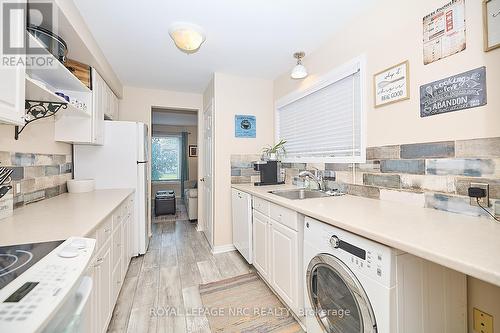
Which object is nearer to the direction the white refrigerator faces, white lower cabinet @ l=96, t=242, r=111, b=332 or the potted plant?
the potted plant

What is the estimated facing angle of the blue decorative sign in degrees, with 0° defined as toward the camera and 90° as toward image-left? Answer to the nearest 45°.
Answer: approximately 0°

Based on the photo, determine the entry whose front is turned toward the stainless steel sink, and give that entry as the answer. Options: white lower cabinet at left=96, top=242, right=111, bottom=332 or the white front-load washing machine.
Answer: the white lower cabinet

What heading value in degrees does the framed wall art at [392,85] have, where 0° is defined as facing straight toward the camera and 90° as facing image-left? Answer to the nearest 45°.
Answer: approximately 45°

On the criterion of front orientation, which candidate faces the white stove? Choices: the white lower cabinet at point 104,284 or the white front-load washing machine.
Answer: the white front-load washing machine

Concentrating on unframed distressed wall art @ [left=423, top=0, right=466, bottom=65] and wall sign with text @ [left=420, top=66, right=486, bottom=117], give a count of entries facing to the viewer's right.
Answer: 0

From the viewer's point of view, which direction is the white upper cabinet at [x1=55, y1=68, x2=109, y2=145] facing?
to the viewer's right

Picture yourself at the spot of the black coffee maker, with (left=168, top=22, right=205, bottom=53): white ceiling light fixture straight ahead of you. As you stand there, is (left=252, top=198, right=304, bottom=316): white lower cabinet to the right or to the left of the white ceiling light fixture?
left

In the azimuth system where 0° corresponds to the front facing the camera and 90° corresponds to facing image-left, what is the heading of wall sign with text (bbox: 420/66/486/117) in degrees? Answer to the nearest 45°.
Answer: approximately 45°

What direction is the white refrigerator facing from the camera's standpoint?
to the viewer's right

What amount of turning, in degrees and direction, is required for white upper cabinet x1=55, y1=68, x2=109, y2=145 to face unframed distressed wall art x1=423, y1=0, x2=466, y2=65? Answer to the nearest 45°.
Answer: approximately 45° to its right

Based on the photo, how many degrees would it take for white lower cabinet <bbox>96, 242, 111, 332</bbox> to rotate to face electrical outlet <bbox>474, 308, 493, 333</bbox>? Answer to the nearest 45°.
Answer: approximately 45° to its right

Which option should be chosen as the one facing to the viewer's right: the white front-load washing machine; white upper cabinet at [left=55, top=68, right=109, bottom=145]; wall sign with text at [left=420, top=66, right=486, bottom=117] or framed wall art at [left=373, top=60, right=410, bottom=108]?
the white upper cabinet

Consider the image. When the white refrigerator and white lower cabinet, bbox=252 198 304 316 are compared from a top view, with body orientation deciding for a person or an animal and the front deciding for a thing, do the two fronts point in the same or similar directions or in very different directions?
very different directions
